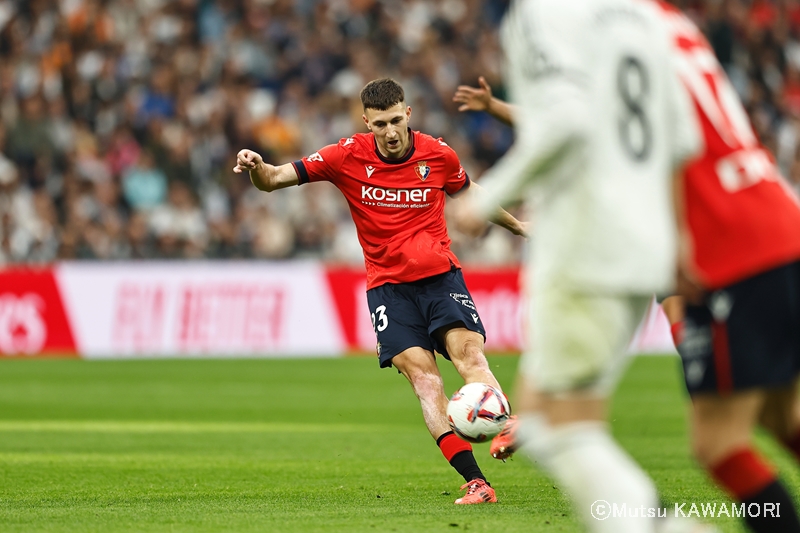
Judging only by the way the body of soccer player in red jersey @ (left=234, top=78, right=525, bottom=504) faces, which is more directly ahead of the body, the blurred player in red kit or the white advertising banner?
the blurred player in red kit

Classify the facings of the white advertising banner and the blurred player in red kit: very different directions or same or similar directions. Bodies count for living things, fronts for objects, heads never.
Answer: very different directions

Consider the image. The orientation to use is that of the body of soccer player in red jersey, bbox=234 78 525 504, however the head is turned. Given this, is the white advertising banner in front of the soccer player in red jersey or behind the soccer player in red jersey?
behind

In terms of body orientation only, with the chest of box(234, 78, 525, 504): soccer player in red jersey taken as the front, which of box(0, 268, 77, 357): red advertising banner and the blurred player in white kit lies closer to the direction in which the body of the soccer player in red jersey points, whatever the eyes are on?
the blurred player in white kit

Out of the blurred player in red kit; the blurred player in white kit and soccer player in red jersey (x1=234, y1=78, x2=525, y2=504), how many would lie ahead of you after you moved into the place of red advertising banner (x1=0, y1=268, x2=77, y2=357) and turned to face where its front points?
3

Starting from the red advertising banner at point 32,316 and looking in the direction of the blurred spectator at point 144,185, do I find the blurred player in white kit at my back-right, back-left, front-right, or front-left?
back-right

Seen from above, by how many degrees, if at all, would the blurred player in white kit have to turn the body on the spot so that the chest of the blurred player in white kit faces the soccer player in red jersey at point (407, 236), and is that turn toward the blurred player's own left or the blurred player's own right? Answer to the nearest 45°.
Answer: approximately 45° to the blurred player's own right

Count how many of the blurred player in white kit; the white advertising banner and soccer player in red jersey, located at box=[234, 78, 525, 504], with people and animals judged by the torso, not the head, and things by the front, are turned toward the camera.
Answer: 2

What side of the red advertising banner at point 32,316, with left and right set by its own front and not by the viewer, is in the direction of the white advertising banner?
left

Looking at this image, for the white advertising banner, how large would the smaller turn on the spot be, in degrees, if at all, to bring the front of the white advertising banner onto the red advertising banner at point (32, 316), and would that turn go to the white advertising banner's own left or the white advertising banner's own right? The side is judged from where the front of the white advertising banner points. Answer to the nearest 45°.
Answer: approximately 90° to the white advertising banner's own right
